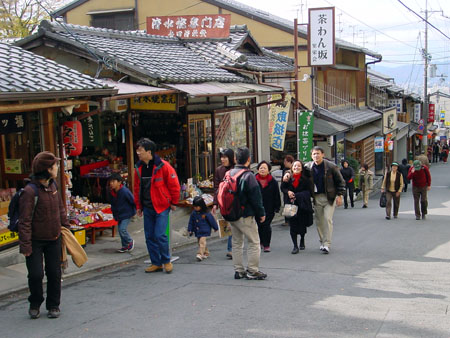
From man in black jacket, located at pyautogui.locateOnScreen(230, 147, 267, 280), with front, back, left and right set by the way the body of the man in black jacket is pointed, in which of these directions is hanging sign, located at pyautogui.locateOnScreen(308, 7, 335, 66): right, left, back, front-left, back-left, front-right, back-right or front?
front-left

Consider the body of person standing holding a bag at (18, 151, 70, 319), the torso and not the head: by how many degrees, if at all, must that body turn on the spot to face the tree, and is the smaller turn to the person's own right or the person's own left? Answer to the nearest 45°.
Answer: approximately 135° to the person's own left

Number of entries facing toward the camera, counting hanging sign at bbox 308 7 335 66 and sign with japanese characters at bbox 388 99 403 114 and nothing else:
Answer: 2

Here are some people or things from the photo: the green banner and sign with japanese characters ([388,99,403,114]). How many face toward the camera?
2

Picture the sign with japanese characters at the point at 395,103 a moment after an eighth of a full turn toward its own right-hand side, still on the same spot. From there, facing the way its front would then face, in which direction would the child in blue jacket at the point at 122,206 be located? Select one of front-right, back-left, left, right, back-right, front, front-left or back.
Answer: front-left

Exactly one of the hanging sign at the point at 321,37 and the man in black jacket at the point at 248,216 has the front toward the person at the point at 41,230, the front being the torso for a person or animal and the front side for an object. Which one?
the hanging sign

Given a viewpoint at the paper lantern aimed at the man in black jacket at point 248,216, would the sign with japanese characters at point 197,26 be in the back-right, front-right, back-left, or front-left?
back-left

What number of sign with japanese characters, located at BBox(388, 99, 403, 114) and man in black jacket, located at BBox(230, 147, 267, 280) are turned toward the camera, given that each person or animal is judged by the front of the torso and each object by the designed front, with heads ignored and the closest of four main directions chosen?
1

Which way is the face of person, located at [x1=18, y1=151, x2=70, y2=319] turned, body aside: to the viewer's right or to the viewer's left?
to the viewer's right

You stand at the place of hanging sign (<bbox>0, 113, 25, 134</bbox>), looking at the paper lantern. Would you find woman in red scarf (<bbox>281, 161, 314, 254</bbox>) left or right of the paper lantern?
right
